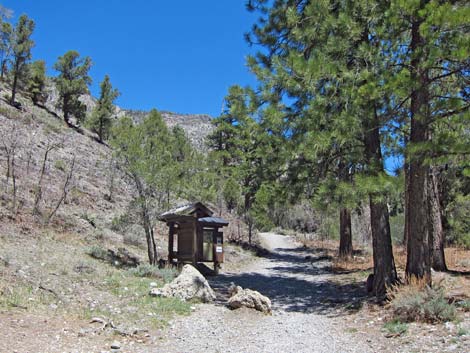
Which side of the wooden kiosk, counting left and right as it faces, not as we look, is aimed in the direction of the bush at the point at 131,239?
back

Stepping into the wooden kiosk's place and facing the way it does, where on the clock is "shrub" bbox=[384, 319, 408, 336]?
The shrub is roughly at 1 o'clock from the wooden kiosk.

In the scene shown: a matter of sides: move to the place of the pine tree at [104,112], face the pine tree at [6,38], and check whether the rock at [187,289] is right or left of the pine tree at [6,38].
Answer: left

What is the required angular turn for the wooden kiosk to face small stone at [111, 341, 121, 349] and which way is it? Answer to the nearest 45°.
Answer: approximately 45° to its right

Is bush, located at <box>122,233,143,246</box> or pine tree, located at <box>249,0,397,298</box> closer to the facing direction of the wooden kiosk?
the pine tree

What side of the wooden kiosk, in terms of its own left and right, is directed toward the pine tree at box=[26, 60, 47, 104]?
back

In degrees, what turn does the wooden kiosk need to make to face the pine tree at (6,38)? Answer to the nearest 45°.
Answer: approximately 180°

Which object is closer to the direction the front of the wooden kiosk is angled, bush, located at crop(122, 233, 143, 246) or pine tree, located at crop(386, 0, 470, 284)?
the pine tree

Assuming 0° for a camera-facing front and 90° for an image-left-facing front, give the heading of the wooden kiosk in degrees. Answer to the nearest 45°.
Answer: approximately 315°

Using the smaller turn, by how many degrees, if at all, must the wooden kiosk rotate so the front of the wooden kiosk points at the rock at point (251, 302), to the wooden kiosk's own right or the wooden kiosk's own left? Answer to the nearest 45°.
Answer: approximately 45° to the wooden kiosk's own right
